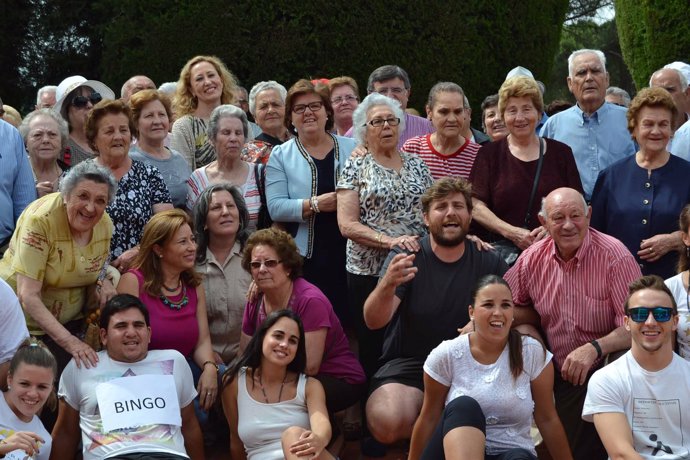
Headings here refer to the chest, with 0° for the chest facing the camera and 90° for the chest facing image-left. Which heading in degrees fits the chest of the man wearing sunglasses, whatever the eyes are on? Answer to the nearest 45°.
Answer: approximately 0°

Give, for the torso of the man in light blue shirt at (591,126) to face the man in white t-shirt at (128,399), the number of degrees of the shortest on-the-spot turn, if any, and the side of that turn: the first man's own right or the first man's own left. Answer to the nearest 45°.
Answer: approximately 45° to the first man's own right

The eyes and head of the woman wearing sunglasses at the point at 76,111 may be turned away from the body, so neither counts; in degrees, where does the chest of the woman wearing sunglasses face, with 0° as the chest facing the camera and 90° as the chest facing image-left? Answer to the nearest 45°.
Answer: approximately 315°

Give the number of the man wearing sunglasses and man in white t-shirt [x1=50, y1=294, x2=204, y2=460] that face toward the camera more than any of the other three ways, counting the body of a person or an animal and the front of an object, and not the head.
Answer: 2

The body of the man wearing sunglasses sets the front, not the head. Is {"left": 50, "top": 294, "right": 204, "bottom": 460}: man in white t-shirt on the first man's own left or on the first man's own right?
on the first man's own right

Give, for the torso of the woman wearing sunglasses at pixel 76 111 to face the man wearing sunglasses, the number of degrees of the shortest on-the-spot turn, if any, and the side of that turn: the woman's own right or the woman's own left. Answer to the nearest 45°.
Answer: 0° — they already face them

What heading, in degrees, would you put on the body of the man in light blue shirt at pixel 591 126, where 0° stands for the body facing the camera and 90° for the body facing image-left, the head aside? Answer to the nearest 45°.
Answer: approximately 0°
